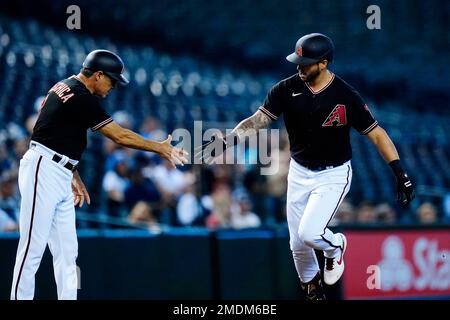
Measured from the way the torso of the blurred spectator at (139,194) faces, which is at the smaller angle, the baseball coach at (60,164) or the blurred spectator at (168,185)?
the baseball coach

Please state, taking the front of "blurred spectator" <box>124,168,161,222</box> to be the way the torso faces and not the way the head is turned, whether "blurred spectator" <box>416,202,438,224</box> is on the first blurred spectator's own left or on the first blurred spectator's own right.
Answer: on the first blurred spectator's own left

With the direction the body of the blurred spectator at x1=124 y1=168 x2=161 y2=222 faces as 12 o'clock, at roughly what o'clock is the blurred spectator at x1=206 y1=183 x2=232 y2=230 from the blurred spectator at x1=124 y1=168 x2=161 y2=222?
the blurred spectator at x1=206 y1=183 x2=232 y2=230 is roughly at 8 o'clock from the blurred spectator at x1=124 y1=168 x2=161 y2=222.

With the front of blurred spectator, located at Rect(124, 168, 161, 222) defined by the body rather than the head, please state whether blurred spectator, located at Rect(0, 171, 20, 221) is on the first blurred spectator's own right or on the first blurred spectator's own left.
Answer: on the first blurred spectator's own right

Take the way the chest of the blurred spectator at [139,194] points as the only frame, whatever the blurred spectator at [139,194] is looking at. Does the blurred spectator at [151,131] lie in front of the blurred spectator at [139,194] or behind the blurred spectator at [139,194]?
behind

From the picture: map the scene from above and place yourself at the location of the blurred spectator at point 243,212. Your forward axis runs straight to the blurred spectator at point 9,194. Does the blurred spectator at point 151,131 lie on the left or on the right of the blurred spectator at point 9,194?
right

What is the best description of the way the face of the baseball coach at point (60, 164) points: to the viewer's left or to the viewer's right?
to the viewer's right

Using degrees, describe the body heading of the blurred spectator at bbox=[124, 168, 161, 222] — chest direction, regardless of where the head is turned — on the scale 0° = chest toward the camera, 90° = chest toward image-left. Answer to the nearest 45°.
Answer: approximately 0°

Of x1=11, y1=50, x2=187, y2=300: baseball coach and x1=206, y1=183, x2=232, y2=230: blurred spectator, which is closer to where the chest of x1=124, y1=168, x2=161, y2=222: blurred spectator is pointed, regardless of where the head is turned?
the baseball coach

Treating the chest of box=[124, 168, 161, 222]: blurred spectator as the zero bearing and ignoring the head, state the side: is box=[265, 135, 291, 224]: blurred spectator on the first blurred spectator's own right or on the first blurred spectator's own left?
on the first blurred spectator's own left
